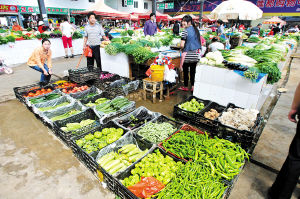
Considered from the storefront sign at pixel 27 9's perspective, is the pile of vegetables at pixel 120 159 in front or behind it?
in front

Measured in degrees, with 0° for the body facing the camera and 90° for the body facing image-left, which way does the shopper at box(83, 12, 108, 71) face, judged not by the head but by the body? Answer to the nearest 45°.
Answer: approximately 0°

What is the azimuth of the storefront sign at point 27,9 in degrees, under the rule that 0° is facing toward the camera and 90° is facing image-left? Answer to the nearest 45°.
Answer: approximately 0°

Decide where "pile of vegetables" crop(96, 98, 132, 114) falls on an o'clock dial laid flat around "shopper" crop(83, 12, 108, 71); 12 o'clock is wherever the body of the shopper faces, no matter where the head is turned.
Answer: The pile of vegetables is roughly at 12 o'clock from the shopper.

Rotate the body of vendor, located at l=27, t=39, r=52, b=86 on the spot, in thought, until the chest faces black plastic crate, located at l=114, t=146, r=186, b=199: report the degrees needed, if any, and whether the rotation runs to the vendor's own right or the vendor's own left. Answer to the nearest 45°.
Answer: approximately 45° to the vendor's own right
